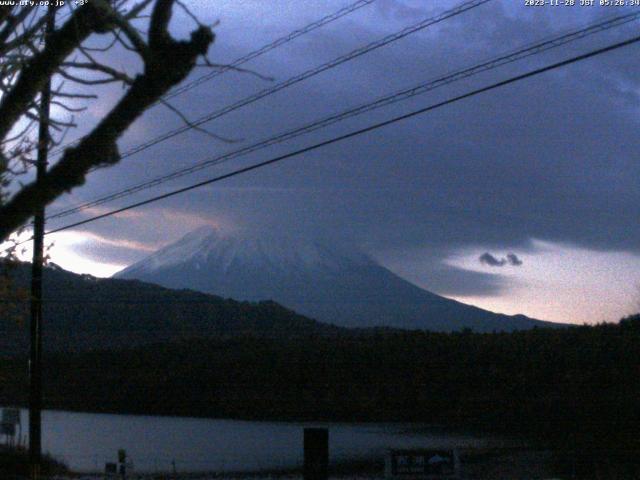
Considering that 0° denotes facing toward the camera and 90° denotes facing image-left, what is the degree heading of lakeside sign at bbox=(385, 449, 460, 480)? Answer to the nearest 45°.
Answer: approximately 0°
